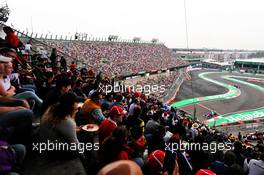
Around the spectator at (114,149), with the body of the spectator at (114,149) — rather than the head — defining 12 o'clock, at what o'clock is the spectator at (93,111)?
the spectator at (93,111) is roughly at 10 o'clock from the spectator at (114,149).

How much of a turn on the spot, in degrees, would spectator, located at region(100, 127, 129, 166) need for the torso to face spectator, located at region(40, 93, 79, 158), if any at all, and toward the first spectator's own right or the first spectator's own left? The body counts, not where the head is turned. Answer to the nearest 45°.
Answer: approximately 90° to the first spectator's own left

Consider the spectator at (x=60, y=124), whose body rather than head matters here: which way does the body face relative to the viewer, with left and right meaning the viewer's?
facing away from the viewer and to the right of the viewer

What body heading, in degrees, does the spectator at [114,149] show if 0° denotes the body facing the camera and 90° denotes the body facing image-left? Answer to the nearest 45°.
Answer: approximately 225°

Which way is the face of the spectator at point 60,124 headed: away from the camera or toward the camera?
away from the camera

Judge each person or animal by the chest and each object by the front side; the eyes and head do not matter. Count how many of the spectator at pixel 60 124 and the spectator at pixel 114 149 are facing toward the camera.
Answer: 0

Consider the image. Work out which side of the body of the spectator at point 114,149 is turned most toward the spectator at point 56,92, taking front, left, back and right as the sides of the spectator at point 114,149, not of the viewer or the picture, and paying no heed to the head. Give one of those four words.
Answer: left

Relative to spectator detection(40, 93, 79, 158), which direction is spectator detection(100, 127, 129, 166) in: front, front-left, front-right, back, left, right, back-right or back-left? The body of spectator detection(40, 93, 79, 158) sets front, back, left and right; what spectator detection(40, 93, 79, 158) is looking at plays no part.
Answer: right

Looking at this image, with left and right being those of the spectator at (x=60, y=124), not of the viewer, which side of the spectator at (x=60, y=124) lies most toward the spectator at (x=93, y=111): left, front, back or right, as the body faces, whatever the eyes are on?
front
